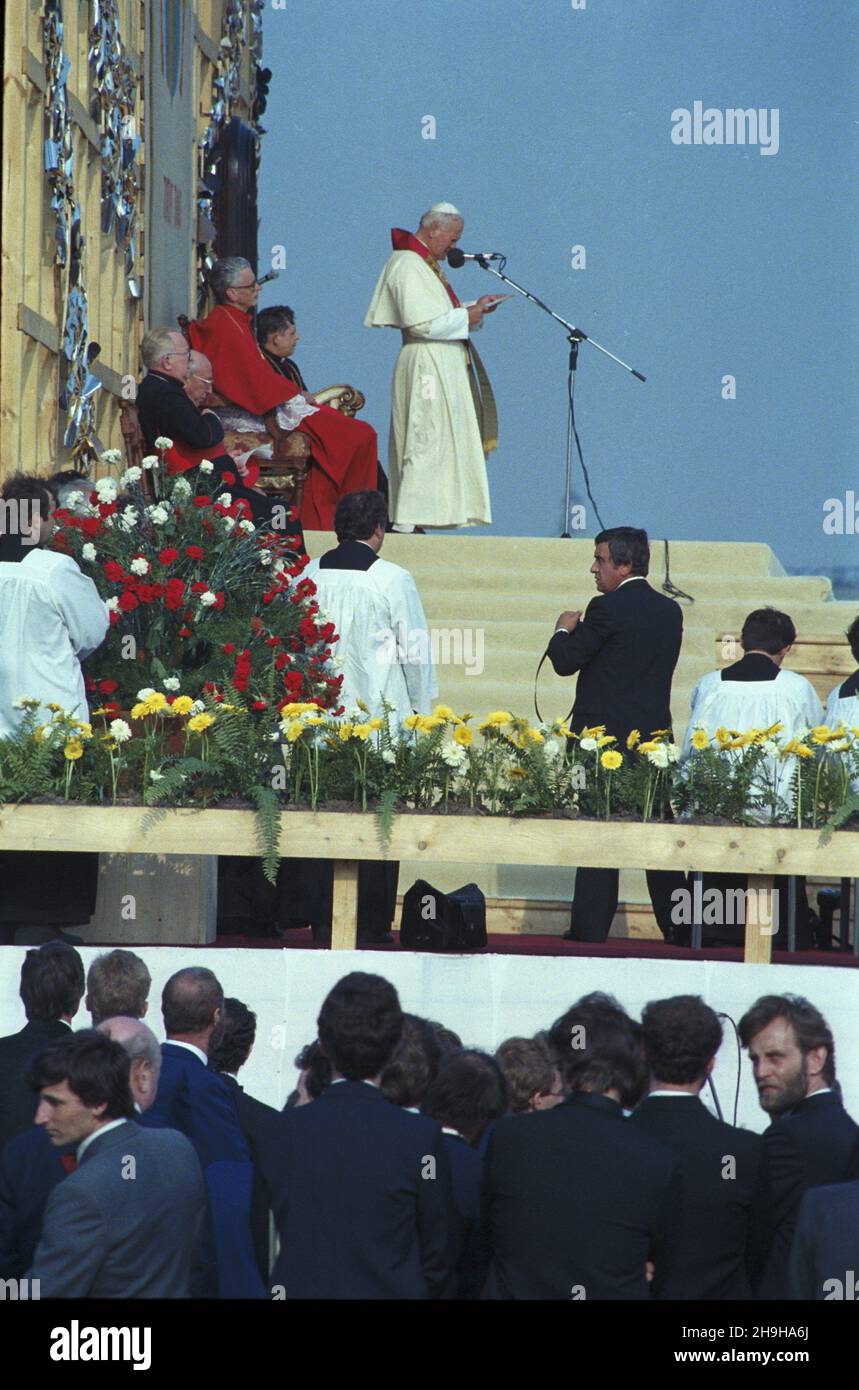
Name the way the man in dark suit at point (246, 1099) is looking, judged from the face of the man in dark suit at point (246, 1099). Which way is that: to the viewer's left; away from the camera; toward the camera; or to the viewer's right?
away from the camera

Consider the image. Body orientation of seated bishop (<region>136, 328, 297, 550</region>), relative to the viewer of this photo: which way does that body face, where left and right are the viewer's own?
facing to the right of the viewer

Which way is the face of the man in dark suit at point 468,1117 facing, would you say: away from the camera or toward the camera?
away from the camera

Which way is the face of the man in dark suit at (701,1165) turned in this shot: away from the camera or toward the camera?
away from the camera

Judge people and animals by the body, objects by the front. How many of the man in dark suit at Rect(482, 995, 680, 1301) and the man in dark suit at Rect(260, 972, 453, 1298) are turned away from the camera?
2

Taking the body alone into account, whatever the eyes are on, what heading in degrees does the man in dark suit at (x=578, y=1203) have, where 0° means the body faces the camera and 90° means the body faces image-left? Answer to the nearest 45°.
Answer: approximately 180°

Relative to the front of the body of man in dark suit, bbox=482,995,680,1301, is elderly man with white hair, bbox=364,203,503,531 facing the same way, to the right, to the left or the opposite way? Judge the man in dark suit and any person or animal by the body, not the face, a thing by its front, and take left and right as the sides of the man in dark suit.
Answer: to the right

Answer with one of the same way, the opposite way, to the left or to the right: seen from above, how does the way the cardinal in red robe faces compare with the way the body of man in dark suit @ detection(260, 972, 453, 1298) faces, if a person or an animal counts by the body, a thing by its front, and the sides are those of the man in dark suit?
to the right

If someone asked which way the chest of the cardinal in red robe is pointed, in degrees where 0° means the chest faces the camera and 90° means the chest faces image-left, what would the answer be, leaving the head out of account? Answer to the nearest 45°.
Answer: approximately 270°

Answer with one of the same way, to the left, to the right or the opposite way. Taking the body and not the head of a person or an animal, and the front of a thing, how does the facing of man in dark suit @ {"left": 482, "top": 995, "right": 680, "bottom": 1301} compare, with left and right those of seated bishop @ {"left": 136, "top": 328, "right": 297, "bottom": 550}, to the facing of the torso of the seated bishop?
to the left

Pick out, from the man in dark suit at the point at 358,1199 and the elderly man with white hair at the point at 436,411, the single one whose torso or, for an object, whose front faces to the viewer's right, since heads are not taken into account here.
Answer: the elderly man with white hair

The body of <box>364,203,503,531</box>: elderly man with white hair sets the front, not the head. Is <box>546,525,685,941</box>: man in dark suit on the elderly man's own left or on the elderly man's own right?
on the elderly man's own right

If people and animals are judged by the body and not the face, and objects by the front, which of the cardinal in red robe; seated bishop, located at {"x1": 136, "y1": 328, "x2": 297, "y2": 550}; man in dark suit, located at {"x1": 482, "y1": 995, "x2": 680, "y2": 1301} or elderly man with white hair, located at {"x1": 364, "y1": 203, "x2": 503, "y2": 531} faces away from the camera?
the man in dark suit
